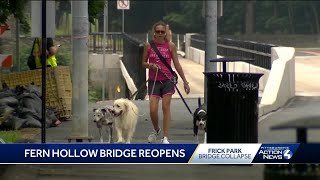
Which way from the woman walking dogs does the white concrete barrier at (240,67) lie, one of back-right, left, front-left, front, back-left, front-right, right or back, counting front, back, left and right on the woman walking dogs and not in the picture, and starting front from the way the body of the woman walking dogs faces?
back

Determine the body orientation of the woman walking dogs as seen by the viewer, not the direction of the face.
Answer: toward the camera

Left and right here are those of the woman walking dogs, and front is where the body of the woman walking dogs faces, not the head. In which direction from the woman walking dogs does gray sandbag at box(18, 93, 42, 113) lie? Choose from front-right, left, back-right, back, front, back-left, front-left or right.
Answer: back-right

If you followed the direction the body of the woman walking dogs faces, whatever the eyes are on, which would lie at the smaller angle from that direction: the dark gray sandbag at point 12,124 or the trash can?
the trash can

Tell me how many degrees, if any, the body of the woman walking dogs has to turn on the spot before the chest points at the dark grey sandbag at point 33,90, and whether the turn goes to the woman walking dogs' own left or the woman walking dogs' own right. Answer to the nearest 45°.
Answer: approximately 135° to the woman walking dogs' own right

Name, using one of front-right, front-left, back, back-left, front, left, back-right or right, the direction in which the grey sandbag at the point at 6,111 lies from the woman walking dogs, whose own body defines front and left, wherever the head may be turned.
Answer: back-right

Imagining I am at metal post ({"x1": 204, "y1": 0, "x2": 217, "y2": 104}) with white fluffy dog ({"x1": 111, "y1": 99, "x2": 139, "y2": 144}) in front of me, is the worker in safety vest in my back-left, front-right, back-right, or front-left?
front-right

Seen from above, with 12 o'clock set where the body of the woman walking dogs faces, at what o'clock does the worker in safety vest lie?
The worker in safety vest is roughly at 5 o'clock from the woman walking dogs.

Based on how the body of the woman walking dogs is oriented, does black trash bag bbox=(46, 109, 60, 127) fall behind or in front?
behind

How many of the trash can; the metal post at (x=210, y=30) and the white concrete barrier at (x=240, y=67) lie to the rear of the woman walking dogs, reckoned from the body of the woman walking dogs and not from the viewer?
2

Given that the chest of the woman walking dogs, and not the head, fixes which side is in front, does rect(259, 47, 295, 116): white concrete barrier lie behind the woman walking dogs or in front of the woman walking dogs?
behind

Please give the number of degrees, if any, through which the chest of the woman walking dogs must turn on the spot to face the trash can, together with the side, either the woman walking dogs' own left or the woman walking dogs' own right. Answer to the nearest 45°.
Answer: approximately 45° to the woman walking dogs' own left

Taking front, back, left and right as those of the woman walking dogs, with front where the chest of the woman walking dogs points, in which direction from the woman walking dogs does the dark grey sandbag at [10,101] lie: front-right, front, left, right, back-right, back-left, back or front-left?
back-right
